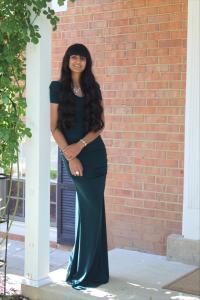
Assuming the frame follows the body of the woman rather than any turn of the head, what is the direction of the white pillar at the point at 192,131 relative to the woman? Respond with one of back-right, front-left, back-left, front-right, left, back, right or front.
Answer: back-left

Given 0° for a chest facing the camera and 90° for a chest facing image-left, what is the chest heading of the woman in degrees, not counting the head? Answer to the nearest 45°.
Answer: approximately 0°
